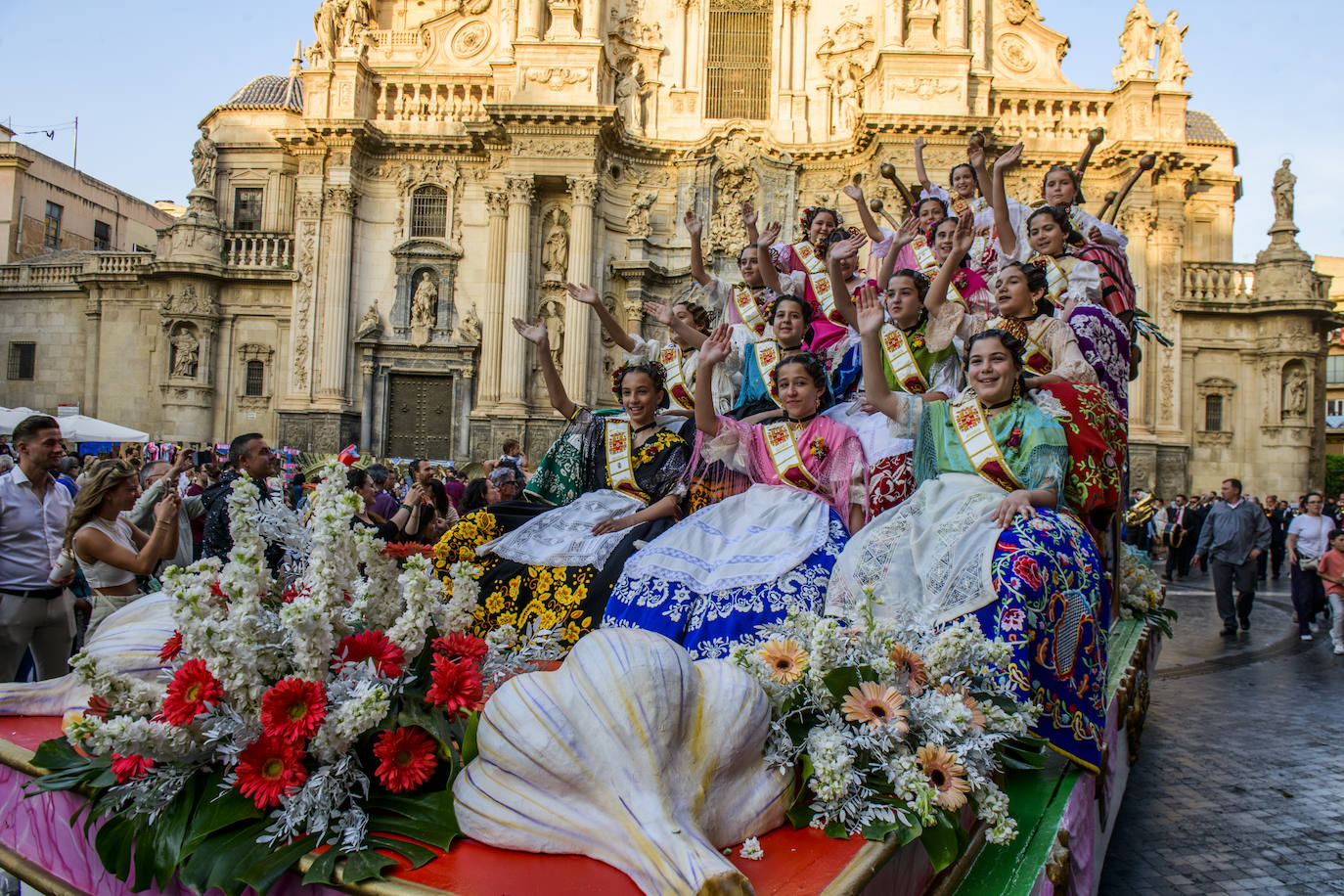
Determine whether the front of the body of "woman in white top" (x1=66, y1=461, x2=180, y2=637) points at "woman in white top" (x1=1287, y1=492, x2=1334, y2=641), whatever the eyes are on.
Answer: yes

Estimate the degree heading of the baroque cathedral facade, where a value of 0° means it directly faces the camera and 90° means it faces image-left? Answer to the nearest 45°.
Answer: approximately 0°

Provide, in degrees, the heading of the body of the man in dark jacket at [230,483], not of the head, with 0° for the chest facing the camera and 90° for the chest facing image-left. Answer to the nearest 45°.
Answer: approximately 315°

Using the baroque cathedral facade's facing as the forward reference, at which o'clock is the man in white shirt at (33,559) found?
The man in white shirt is roughly at 12 o'clock from the baroque cathedral facade.

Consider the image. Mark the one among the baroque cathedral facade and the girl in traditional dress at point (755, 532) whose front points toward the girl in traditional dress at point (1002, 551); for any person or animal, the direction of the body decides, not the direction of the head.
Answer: the baroque cathedral facade

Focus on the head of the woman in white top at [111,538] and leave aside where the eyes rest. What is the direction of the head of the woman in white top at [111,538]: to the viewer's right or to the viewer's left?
to the viewer's right

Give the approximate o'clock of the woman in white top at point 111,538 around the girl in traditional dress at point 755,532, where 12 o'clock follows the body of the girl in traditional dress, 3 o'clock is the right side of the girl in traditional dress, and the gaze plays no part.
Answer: The woman in white top is roughly at 2 o'clock from the girl in traditional dress.

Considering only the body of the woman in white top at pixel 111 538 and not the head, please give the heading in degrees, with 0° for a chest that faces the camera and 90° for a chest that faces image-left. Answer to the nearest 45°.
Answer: approximately 270°

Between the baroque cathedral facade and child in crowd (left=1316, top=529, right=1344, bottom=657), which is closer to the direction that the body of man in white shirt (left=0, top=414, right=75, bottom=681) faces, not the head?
the child in crowd

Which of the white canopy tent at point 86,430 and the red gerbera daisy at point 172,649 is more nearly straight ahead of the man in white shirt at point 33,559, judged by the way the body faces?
the red gerbera daisy

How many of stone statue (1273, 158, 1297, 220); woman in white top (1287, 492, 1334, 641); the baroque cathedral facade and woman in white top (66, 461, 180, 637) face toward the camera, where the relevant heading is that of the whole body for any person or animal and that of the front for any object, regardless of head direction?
3
